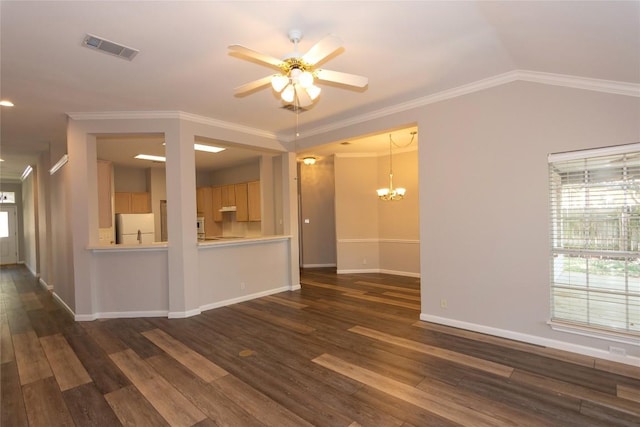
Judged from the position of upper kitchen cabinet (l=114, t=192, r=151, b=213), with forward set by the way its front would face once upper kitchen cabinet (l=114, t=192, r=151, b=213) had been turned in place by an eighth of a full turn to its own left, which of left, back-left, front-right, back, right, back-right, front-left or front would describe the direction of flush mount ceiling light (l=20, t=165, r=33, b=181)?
back

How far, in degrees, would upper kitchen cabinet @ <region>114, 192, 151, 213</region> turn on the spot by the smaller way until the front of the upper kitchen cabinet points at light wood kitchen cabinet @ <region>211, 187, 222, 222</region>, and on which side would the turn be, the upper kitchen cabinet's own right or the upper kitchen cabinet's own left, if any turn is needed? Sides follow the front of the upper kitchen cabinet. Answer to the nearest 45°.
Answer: approximately 90° to the upper kitchen cabinet's own left

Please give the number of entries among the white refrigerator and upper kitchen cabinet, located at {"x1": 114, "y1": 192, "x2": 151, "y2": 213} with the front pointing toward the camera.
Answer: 2

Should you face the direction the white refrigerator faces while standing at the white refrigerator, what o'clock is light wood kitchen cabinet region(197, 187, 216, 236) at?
The light wood kitchen cabinet is roughly at 8 o'clock from the white refrigerator.

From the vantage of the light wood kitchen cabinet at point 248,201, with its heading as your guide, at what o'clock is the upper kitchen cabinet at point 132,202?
The upper kitchen cabinet is roughly at 2 o'clock from the light wood kitchen cabinet.

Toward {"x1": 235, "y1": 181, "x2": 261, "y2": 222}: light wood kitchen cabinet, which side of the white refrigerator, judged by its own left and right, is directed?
left

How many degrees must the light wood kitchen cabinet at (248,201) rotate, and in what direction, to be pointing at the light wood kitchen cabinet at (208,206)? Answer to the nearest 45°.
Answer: approximately 90° to its right

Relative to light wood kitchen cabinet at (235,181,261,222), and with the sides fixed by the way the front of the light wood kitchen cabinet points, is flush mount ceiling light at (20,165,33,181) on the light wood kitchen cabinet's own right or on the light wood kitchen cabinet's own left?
on the light wood kitchen cabinet's own right

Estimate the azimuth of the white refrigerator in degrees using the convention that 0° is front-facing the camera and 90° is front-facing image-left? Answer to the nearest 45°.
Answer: approximately 0°

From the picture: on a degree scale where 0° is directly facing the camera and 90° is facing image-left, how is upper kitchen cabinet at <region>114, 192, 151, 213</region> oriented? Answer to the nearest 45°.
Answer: approximately 0°

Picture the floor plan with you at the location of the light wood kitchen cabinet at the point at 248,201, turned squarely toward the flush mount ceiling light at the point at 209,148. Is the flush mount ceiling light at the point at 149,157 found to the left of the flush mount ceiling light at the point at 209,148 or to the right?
right

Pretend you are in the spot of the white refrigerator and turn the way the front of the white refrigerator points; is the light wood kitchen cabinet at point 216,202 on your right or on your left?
on your left

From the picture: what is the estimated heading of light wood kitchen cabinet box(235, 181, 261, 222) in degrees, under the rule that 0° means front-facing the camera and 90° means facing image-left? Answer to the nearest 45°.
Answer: approximately 45°

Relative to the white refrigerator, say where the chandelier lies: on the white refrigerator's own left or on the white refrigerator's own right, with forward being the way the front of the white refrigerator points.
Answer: on the white refrigerator's own left
